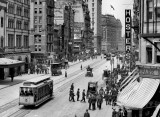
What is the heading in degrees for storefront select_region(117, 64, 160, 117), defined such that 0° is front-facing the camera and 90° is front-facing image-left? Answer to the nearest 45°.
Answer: approximately 45°

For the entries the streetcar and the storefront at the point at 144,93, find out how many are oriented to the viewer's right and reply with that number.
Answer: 0

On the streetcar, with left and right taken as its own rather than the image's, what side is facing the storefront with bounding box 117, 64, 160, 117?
left

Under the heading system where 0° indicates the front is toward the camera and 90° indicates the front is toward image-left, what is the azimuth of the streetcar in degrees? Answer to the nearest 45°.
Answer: approximately 45°

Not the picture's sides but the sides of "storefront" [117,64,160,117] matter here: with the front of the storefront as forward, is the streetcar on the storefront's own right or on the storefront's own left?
on the storefront's own right
